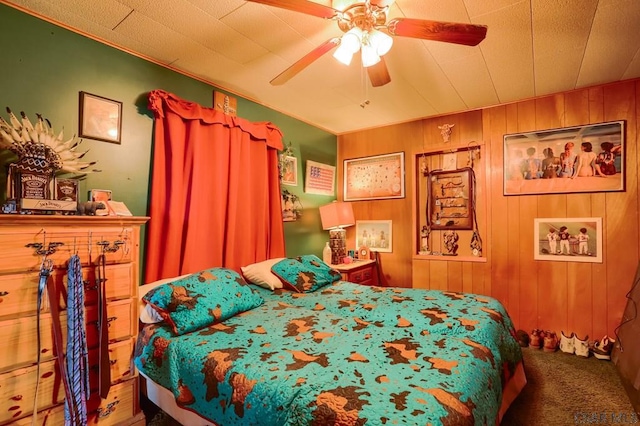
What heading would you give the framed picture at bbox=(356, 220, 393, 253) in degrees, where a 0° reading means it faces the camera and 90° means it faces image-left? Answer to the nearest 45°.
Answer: approximately 0°

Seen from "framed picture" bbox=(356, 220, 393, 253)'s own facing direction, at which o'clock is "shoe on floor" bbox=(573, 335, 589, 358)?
The shoe on floor is roughly at 10 o'clock from the framed picture.

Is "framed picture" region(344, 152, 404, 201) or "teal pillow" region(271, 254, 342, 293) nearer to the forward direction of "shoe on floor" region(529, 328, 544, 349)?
the teal pillow

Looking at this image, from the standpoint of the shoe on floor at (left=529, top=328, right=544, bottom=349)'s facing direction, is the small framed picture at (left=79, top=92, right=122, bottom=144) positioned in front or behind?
in front

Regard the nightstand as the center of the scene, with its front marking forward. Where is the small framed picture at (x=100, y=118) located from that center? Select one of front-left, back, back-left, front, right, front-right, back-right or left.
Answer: right

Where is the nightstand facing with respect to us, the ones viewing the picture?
facing the viewer and to the right of the viewer

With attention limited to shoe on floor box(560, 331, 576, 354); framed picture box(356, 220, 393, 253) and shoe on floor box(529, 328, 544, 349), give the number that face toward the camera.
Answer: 3

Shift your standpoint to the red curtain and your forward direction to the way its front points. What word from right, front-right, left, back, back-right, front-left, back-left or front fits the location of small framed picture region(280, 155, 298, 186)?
left

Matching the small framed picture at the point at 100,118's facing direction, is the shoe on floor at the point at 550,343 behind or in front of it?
in front

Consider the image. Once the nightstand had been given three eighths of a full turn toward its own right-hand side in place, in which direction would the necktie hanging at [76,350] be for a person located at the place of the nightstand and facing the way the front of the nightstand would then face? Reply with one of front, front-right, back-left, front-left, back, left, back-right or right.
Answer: front-left

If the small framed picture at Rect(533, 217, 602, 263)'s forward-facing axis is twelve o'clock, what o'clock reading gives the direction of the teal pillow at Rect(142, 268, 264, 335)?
The teal pillow is roughly at 1 o'clock from the small framed picture.

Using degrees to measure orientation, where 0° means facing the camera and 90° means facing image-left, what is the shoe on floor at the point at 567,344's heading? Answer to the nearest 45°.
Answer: approximately 0°

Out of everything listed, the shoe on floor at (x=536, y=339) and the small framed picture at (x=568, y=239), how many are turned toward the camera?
2
